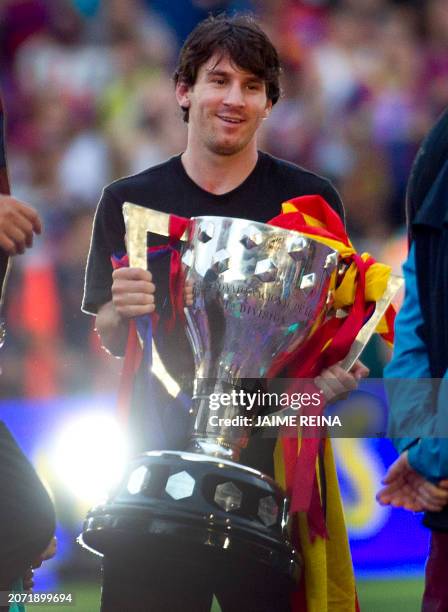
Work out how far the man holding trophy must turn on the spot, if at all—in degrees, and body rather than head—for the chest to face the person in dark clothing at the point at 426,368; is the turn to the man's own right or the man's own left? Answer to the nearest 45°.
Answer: approximately 45° to the man's own left

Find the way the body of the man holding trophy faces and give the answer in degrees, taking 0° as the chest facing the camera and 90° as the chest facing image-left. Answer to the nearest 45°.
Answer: approximately 0°

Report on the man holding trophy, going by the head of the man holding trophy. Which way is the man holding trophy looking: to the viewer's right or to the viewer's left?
to the viewer's right
